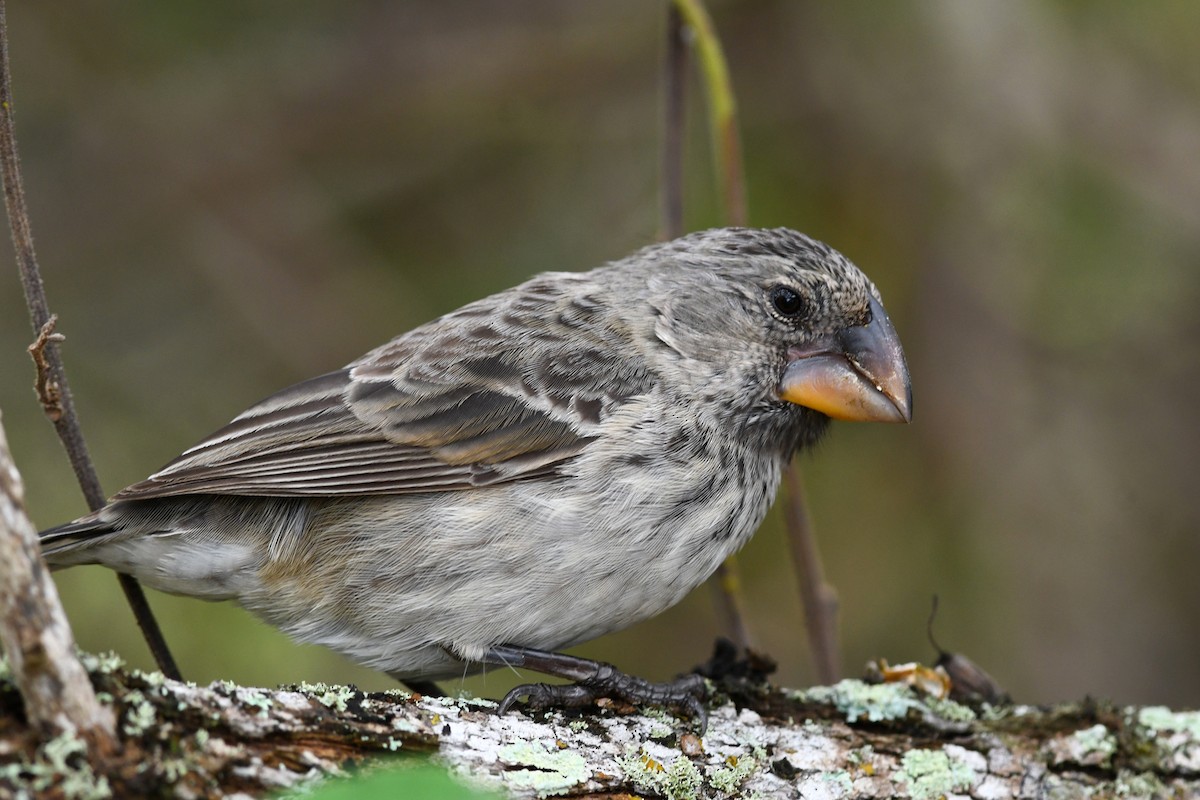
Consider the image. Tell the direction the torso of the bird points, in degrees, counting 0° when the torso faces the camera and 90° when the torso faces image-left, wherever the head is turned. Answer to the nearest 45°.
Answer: approximately 270°

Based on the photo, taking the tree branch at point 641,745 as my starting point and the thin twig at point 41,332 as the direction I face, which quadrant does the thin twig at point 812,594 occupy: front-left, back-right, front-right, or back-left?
back-right
